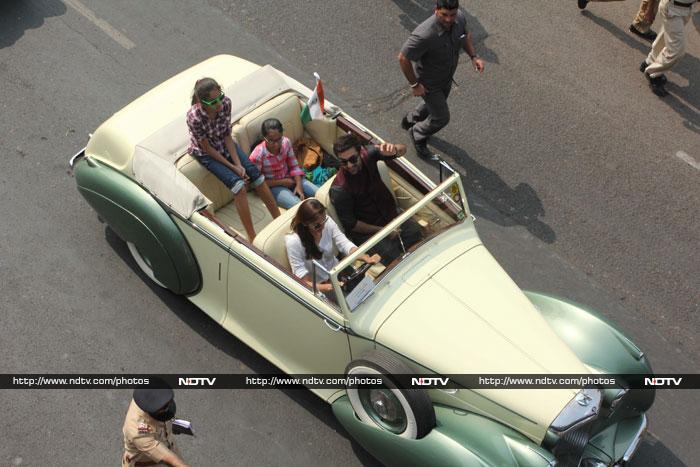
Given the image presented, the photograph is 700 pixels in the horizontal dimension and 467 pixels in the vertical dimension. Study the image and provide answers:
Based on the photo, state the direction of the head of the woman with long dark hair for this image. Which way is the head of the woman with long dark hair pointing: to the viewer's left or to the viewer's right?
to the viewer's right

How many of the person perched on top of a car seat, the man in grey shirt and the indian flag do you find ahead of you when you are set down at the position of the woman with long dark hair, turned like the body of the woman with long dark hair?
0

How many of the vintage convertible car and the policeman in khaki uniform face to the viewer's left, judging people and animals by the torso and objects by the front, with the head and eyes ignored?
0

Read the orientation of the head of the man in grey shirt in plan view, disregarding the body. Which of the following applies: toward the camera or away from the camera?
toward the camera

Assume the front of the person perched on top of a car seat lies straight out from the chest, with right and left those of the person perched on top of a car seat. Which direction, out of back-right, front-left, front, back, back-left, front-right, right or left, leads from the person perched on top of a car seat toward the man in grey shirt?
left

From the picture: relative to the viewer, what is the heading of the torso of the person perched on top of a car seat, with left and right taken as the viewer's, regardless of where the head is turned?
facing the viewer and to the right of the viewer

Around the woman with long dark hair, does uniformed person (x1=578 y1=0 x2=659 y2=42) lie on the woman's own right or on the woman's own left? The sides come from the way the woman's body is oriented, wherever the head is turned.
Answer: on the woman's own left

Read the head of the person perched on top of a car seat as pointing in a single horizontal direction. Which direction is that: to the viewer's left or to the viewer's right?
to the viewer's right

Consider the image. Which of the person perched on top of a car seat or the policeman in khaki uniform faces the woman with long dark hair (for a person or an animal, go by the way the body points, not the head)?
the person perched on top of a car seat

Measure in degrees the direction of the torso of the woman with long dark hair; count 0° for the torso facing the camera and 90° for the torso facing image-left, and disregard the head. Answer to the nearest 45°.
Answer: approximately 315°

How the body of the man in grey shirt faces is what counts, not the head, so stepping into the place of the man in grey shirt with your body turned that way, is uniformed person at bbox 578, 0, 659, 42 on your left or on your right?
on your left
